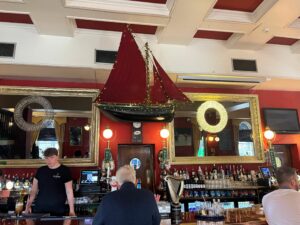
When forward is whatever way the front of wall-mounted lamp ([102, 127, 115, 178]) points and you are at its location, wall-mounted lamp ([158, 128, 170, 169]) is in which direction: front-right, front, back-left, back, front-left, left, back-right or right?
left

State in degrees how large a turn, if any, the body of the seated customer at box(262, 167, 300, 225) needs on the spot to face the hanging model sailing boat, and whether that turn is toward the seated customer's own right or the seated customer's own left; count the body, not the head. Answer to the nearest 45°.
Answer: approximately 90° to the seated customer's own left

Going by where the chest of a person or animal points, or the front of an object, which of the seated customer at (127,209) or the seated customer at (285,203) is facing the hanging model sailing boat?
the seated customer at (127,209)

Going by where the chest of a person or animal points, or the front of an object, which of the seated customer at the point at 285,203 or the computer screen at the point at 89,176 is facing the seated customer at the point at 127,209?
the computer screen

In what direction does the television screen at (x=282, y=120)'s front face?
toward the camera

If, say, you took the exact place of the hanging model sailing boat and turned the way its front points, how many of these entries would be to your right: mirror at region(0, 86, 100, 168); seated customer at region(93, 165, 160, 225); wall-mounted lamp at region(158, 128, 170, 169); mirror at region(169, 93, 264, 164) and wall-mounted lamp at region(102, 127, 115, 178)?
1

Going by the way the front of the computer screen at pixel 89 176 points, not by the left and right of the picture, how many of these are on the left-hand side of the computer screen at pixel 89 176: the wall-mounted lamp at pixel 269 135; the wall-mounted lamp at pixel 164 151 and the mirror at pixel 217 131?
3

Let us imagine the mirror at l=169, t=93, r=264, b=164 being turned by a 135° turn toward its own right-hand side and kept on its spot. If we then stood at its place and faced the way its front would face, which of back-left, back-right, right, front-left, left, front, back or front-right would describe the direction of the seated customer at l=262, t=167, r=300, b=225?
back-left

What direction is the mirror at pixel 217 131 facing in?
toward the camera

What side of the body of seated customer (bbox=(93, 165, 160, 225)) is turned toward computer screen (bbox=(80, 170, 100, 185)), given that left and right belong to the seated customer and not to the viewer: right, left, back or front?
front

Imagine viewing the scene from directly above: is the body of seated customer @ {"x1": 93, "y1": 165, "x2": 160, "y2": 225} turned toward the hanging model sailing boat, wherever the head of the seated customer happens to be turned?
yes

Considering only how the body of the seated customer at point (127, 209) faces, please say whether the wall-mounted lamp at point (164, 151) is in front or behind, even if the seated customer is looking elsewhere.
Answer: in front

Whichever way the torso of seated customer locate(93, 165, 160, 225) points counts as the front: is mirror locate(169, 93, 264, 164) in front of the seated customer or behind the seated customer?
in front

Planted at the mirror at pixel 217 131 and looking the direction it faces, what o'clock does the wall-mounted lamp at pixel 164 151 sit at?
The wall-mounted lamp is roughly at 2 o'clock from the mirror.

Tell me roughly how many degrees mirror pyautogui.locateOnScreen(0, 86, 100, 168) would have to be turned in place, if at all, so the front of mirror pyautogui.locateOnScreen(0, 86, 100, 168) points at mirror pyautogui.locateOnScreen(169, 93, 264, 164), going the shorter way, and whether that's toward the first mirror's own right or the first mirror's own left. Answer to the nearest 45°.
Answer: approximately 90° to the first mirror's own left

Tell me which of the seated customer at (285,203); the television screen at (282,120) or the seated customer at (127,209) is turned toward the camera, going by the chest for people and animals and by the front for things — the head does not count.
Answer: the television screen

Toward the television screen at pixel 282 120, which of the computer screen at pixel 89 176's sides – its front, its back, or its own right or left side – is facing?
left
